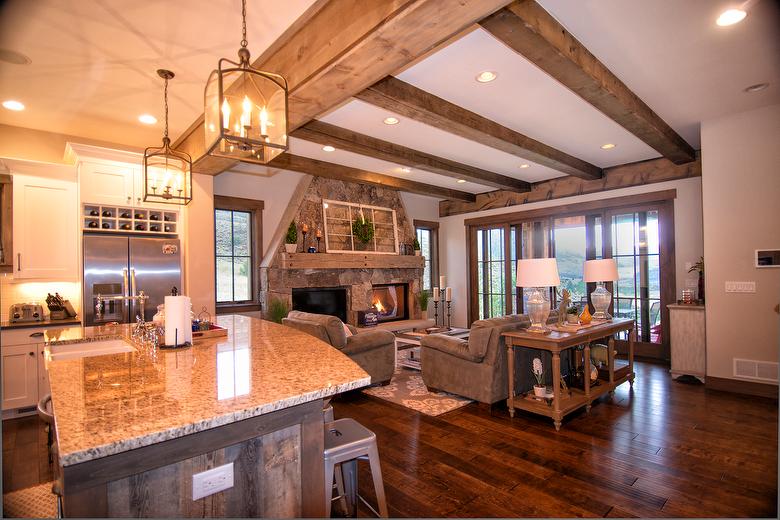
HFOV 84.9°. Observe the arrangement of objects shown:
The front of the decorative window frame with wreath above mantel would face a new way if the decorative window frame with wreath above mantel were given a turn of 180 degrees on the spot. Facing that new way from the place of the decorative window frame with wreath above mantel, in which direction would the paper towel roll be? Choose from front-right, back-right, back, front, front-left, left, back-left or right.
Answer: back-left

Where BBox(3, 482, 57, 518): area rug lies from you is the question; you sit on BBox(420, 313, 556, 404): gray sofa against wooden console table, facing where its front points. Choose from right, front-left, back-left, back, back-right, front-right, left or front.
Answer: left

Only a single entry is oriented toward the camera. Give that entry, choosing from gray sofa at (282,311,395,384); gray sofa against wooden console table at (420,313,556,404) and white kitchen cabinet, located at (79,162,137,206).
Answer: the white kitchen cabinet

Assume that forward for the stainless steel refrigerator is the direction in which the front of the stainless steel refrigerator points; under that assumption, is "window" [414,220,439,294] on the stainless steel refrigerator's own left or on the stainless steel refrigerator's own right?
on the stainless steel refrigerator's own left

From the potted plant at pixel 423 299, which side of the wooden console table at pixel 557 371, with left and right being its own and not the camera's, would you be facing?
back

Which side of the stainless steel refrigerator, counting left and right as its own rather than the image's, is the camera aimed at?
front

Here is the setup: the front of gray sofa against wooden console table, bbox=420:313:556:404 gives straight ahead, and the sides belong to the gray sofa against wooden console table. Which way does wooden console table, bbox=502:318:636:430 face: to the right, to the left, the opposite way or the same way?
the opposite way

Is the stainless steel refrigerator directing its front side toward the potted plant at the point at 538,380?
no

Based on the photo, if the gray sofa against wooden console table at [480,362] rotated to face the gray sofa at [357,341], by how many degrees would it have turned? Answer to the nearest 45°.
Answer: approximately 45° to its left

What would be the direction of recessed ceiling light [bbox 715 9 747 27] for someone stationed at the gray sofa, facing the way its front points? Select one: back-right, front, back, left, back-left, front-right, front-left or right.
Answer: right

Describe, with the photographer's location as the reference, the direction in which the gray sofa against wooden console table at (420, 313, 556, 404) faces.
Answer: facing away from the viewer and to the left of the viewer

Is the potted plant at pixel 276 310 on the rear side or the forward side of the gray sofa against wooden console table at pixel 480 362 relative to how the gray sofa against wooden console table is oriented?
on the forward side

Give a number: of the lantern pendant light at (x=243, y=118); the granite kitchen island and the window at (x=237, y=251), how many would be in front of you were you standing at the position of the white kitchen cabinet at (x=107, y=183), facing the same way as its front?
2

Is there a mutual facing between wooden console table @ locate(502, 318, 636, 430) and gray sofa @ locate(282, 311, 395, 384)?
no

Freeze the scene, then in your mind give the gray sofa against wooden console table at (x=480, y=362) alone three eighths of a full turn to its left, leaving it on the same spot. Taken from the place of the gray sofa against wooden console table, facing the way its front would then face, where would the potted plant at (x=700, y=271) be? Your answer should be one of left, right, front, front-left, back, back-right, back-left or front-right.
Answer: back-left

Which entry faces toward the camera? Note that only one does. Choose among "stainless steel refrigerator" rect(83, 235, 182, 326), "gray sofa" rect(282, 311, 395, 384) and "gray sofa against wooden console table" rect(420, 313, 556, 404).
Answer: the stainless steel refrigerator

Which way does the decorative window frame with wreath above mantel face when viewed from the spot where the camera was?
facing the viewer and to the right of the viewer

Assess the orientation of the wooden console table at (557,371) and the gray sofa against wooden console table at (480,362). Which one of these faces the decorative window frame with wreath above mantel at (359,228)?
the gray sofa against wooden console table

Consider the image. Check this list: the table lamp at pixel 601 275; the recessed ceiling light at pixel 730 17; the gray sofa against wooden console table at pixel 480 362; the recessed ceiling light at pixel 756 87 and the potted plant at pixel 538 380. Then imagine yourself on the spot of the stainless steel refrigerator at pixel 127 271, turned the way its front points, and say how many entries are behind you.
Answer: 0

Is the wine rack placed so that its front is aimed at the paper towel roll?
yes
